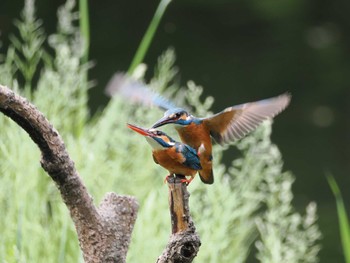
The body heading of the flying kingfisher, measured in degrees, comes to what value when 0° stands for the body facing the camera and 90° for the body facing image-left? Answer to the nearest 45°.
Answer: approximately 45°
